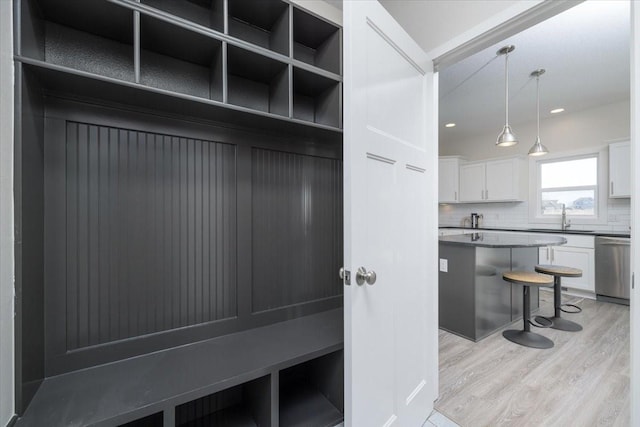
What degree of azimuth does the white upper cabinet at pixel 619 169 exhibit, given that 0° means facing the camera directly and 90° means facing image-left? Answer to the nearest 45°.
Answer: approximately 0°

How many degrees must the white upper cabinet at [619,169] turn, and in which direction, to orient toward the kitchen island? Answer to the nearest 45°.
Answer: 0° — it already faces it

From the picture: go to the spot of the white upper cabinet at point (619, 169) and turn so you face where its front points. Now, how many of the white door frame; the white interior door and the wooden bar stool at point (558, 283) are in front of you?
3

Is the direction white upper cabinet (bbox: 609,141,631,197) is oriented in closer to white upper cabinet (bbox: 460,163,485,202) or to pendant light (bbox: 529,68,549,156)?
the pendant light

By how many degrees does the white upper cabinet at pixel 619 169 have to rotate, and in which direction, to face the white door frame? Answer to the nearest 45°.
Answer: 0° — it already faces it

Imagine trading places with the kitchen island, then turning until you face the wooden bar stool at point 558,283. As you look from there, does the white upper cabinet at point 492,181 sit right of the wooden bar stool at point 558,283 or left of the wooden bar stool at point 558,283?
left

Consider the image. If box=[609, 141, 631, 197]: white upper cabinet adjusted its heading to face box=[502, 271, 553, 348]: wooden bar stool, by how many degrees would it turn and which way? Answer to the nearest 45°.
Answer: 0° — it already faces it

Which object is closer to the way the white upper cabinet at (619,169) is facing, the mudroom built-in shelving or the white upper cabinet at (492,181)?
the mudroom built-in shelving

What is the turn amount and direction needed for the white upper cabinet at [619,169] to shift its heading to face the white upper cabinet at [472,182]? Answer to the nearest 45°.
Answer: approximately 90° to its right

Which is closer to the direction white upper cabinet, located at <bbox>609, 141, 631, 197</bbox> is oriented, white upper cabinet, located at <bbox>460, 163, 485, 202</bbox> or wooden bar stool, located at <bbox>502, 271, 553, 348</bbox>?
the wooden bar stool

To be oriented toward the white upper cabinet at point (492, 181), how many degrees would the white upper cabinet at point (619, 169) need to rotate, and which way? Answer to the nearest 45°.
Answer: approximately 90° to its right

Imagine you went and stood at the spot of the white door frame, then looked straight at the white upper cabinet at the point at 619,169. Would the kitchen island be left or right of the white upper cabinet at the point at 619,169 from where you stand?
left
